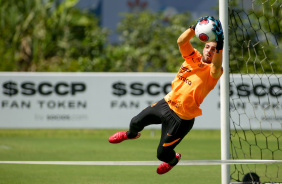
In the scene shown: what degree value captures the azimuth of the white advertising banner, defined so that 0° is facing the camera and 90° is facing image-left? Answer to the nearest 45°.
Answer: approximately 0°

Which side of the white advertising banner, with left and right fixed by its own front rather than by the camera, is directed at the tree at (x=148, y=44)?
back

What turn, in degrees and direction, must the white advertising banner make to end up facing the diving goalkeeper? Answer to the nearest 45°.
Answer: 0° — it already faces them

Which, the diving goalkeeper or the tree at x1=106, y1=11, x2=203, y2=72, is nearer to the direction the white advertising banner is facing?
the diving goalkeeper

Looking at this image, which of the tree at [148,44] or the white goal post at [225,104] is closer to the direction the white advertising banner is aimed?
the white goal post

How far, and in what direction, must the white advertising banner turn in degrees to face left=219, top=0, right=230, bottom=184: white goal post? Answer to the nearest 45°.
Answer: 0° — it already faces it
